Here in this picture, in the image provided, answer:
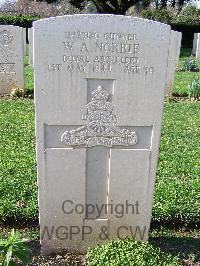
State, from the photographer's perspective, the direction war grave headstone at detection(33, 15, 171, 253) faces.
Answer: facing the viewer

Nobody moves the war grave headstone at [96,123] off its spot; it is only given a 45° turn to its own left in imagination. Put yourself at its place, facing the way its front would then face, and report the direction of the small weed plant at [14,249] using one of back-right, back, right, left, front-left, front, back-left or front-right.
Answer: right

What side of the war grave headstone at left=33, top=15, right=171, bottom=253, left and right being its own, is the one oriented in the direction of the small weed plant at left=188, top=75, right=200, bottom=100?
back

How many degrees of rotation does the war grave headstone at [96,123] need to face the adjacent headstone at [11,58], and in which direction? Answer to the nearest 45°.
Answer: approximately 180°
